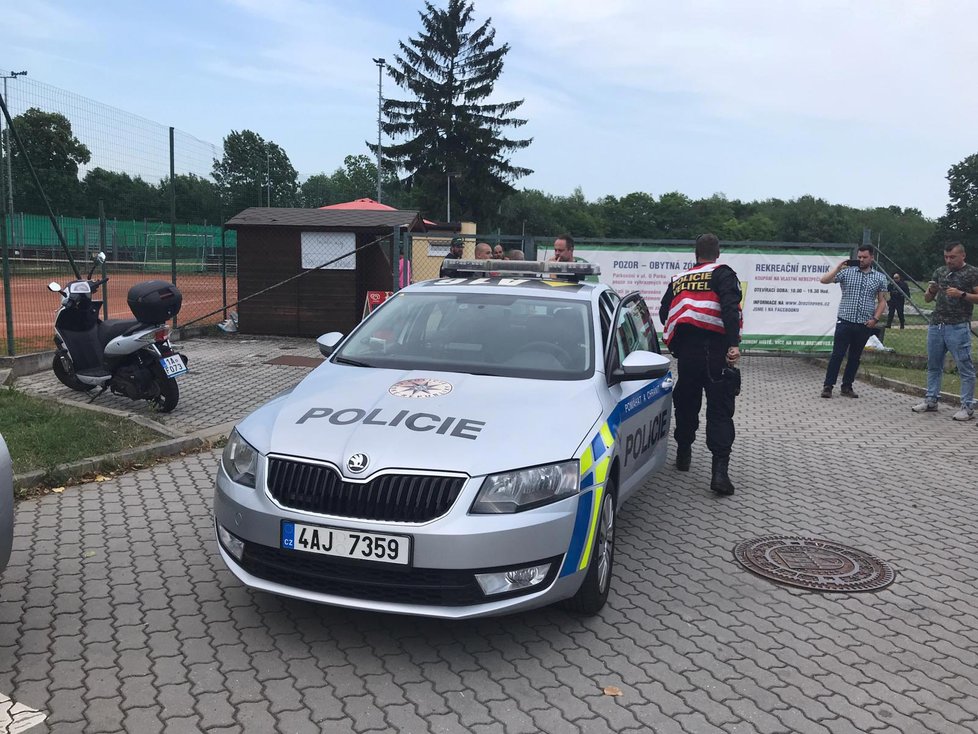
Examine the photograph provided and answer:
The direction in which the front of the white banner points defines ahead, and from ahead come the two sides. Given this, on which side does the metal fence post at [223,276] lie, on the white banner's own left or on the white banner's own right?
on the white banner's own right

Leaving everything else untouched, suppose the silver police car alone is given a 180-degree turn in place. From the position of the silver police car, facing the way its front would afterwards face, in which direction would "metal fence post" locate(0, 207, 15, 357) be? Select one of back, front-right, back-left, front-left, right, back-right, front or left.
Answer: left

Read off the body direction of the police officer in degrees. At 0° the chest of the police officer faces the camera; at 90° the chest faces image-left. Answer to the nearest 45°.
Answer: approximately 180°

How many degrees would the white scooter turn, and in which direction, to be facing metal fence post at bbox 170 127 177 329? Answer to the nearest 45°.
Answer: approximately 45° to its right

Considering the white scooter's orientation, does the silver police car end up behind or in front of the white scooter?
behind

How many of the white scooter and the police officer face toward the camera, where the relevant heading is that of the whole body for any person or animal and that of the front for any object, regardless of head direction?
0

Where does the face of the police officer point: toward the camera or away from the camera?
away from the camera

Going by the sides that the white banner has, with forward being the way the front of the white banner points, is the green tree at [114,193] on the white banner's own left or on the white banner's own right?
on the white banner's own right

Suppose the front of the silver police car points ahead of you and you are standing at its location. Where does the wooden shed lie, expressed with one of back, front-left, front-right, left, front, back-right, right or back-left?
back-right

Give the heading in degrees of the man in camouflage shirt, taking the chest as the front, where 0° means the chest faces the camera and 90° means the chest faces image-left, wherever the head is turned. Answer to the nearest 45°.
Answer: approximately 45°

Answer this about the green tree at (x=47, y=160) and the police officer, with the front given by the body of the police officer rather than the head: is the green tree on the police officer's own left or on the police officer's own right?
on the police officer's own left

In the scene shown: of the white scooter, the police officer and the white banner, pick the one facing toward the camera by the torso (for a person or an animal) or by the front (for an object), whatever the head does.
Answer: the white banner

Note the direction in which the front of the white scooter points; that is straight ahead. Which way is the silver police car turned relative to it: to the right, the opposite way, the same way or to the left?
to the left

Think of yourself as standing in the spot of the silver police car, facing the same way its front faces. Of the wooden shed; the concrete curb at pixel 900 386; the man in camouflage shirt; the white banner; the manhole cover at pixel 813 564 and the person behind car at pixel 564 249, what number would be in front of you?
0

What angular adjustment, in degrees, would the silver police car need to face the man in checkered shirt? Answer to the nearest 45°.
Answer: approximately 180°

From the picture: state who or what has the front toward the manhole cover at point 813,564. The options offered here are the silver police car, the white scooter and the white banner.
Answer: the white banner

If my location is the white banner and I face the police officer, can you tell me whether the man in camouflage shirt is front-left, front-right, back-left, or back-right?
front-left

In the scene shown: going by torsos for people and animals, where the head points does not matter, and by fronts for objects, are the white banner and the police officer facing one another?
yes

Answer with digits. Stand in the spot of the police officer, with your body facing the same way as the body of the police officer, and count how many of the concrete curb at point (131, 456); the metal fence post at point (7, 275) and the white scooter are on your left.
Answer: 3

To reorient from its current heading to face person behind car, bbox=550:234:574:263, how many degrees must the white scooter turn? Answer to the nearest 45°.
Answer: approximately 135° to its right

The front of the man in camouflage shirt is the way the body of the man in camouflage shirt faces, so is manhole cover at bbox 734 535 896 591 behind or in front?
in front

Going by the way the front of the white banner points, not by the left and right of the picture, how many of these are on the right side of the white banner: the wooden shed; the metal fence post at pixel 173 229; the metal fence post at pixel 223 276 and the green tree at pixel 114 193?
4
